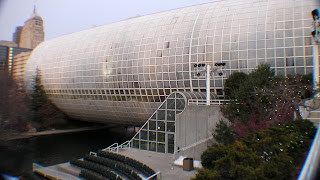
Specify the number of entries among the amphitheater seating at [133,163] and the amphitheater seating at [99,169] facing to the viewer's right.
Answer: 0
